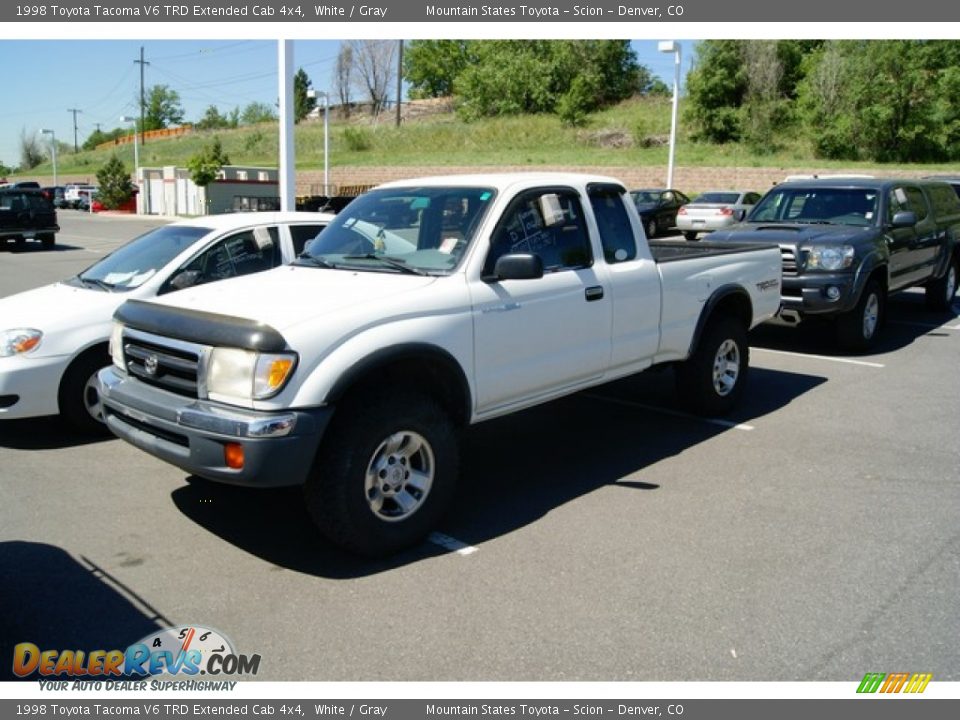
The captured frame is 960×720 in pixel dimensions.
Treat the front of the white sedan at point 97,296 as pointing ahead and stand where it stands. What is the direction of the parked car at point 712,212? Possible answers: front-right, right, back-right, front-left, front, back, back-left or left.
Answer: back

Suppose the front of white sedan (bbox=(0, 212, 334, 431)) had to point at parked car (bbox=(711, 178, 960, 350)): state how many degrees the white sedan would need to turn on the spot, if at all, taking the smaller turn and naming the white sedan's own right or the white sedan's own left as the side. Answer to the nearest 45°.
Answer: approximately 135° to the white sedan's own left

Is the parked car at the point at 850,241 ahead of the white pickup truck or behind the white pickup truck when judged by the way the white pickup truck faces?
behind

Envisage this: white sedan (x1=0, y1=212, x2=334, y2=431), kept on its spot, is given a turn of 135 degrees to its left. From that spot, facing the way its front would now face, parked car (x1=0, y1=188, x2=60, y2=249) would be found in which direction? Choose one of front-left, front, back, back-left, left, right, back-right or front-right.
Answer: left

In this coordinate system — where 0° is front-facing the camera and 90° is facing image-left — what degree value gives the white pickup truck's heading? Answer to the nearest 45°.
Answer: approximately 45°

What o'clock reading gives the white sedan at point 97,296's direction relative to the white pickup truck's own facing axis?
The white sedan is roughly at 3 o'clock from the white pickup truck.
